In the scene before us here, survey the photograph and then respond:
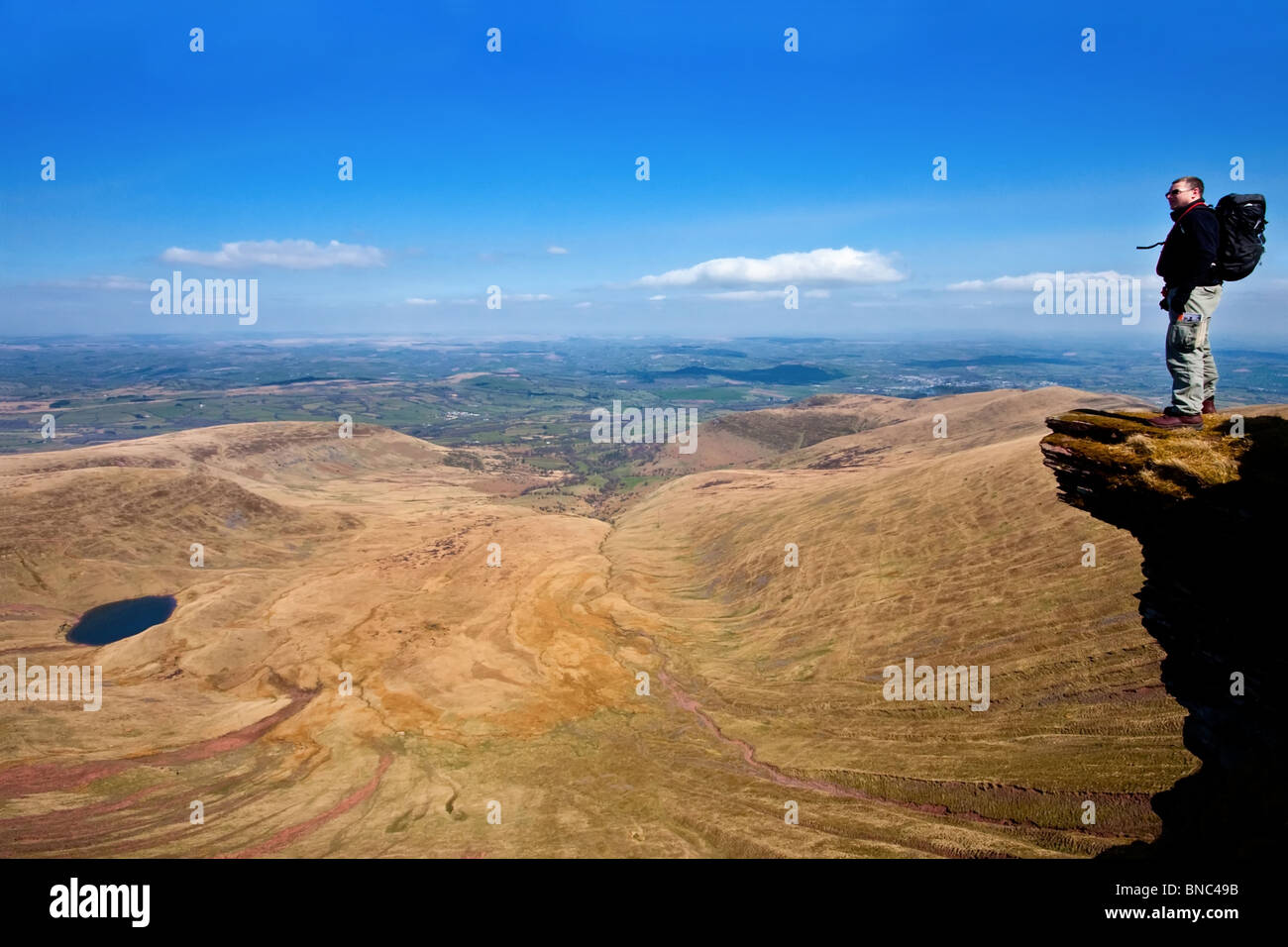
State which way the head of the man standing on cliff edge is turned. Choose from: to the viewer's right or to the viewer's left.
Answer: to the viewer's left

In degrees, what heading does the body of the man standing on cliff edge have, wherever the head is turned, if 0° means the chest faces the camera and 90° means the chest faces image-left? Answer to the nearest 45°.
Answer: approximately 90°
